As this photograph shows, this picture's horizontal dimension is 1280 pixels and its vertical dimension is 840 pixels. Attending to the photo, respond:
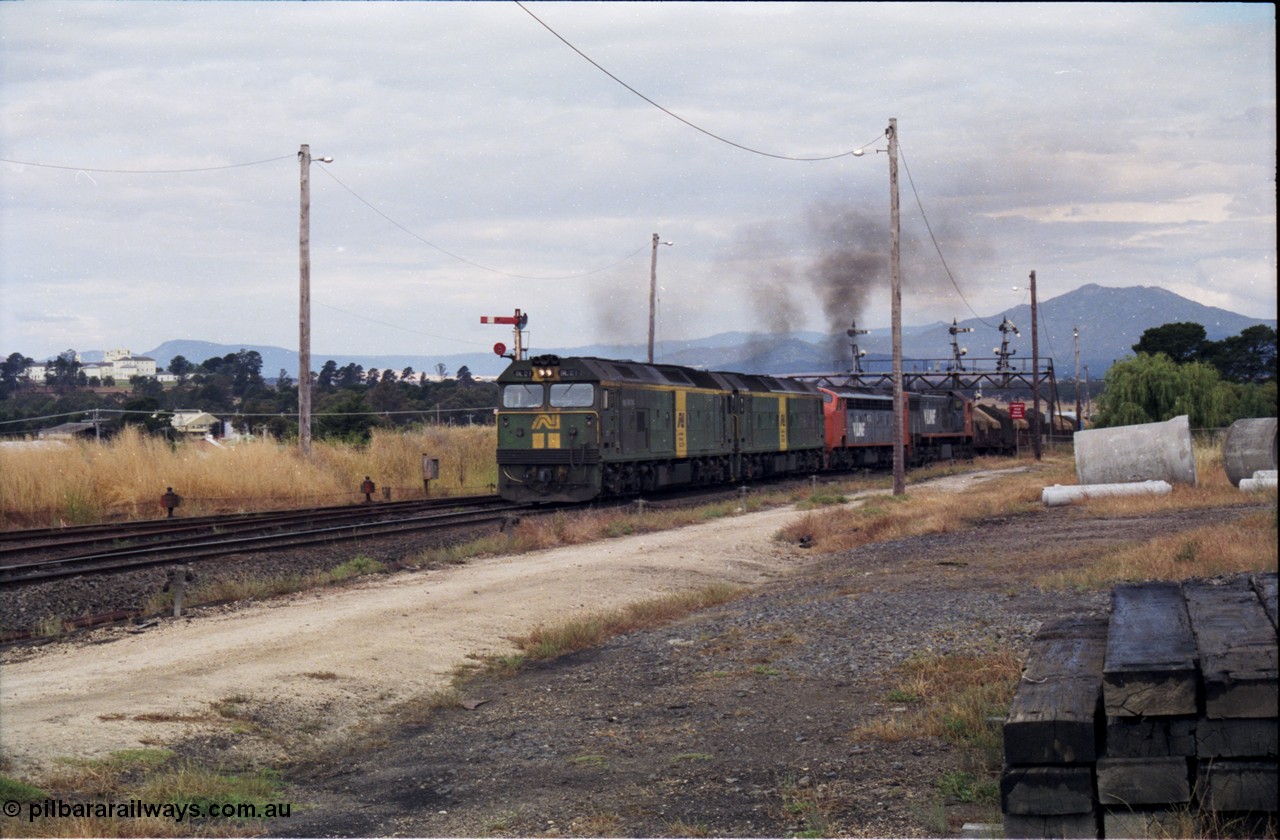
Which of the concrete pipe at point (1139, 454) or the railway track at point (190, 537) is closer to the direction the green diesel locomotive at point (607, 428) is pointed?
the railway track

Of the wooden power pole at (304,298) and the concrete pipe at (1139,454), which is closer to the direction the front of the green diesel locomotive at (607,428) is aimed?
the wooden power pole

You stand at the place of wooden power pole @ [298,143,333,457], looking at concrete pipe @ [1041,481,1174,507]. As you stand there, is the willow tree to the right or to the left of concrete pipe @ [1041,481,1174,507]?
left

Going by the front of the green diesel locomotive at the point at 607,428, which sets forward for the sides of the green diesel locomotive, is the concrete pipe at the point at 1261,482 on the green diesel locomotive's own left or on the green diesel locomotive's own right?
on the green diesel locomotive's own left

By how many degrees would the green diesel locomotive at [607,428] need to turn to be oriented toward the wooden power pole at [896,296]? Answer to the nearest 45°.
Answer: approximately 180°

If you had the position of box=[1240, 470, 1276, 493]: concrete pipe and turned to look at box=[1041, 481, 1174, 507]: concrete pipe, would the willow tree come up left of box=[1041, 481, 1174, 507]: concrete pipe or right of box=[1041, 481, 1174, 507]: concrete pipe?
right

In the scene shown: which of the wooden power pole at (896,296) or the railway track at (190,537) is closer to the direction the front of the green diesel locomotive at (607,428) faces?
the railway track

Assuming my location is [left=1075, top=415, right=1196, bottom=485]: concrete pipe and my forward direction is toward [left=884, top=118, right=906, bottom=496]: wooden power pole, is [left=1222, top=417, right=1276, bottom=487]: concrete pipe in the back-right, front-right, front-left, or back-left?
back-left

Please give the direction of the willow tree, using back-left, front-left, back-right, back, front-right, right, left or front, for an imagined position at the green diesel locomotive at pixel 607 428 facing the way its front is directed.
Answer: back

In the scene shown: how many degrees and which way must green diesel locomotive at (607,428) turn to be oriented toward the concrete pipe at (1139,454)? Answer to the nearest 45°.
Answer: approximately 135° to its left

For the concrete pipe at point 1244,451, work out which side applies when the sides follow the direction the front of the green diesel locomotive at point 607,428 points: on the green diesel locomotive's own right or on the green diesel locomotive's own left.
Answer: on the green diesel locomotive's own left

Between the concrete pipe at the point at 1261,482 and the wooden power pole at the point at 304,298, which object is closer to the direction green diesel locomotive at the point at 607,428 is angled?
the wooden power pole

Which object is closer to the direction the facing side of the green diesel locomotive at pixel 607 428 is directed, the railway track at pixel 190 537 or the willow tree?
the railway track
